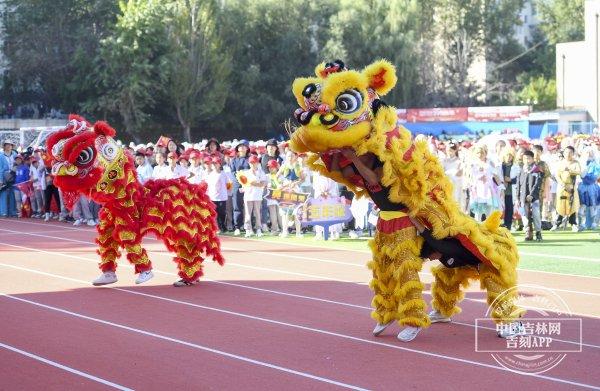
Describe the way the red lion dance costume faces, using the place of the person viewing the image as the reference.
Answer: facing to the left of the viewer

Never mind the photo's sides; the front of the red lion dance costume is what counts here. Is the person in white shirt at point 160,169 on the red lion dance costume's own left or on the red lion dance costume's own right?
on the red lion dance costume's own right

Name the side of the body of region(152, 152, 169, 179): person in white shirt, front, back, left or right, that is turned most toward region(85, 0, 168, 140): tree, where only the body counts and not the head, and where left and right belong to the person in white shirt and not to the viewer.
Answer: back

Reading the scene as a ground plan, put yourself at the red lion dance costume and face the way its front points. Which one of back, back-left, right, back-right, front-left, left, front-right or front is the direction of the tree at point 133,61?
right

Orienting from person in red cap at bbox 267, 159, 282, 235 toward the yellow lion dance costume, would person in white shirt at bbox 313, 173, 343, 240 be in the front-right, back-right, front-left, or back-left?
front-left

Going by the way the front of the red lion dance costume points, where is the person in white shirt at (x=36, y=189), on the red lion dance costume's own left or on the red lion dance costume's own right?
on the red lion dance costume's own right

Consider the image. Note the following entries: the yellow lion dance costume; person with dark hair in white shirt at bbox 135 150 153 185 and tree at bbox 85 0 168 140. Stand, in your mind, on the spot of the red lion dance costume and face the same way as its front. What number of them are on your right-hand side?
2

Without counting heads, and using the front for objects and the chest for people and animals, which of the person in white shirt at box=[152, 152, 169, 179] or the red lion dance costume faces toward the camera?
the person in white shirt

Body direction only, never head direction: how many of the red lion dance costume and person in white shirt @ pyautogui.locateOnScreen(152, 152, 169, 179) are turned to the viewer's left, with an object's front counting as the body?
1

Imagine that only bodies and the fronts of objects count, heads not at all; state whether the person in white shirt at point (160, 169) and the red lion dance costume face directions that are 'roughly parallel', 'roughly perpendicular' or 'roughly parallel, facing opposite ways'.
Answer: roughly perpendicular

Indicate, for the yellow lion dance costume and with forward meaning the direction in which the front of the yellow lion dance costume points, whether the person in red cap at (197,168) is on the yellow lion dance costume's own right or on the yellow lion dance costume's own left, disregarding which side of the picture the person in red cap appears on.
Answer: on the yellow lion dance costume's own right

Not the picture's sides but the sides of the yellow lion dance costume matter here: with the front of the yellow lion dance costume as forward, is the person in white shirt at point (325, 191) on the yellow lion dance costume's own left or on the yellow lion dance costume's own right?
on the yellow lion dance costume's own right

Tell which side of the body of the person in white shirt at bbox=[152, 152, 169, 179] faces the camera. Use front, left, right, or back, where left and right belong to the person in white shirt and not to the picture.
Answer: front
